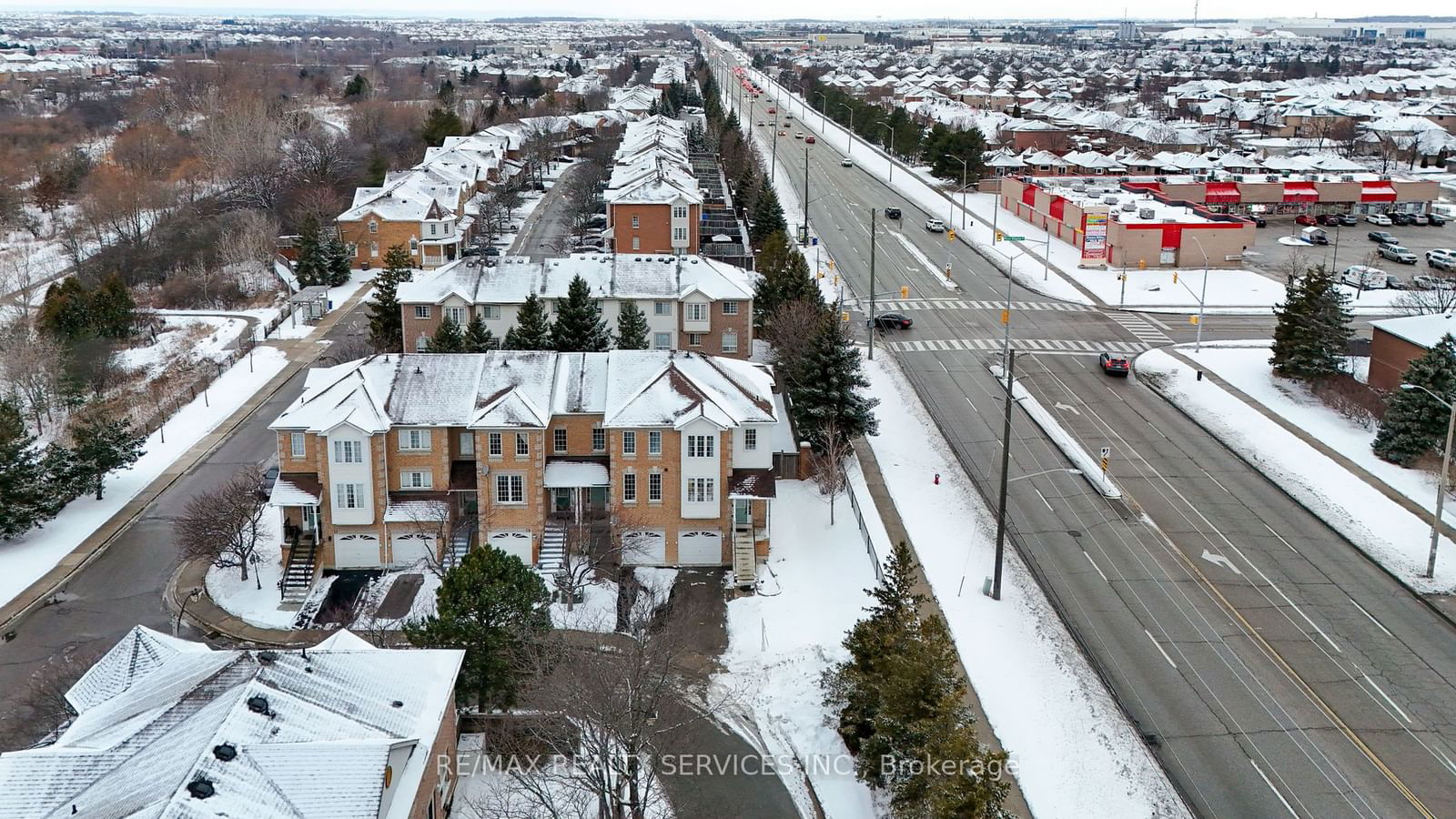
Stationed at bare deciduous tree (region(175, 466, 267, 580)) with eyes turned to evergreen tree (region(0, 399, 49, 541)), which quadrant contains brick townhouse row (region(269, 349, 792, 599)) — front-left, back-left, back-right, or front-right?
back-right

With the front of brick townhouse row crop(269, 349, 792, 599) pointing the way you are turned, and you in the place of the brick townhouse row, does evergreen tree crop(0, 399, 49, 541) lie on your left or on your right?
on your right

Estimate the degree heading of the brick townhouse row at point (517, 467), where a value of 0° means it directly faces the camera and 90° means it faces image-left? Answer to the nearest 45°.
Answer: approximately 0°

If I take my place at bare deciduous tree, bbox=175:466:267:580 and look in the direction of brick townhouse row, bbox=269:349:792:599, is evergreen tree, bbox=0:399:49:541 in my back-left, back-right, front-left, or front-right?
back-left

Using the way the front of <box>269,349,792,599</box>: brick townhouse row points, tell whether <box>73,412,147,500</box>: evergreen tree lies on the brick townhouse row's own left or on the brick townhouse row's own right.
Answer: on the brick townhouse row's own right

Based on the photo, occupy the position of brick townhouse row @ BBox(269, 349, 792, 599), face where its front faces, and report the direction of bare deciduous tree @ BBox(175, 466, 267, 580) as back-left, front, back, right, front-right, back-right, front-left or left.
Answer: right

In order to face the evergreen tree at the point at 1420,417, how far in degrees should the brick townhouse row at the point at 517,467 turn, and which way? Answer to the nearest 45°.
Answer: approximately 90° to its left

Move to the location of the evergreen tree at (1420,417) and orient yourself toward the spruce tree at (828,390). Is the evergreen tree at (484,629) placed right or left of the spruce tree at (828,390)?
left

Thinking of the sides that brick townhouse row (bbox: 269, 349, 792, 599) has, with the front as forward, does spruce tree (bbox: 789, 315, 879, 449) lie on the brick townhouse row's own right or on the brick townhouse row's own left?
on the brick townhouse row's own left

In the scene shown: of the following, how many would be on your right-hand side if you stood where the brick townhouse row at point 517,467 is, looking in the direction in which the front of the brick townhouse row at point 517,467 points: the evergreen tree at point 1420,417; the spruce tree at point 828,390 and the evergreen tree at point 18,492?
1

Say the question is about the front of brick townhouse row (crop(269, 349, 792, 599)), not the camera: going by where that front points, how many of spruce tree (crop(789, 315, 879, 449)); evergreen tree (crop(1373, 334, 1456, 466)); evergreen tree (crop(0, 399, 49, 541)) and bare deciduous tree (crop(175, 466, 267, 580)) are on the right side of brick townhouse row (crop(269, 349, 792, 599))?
2

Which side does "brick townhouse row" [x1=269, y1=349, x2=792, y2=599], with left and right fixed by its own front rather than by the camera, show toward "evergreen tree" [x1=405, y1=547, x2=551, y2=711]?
front
